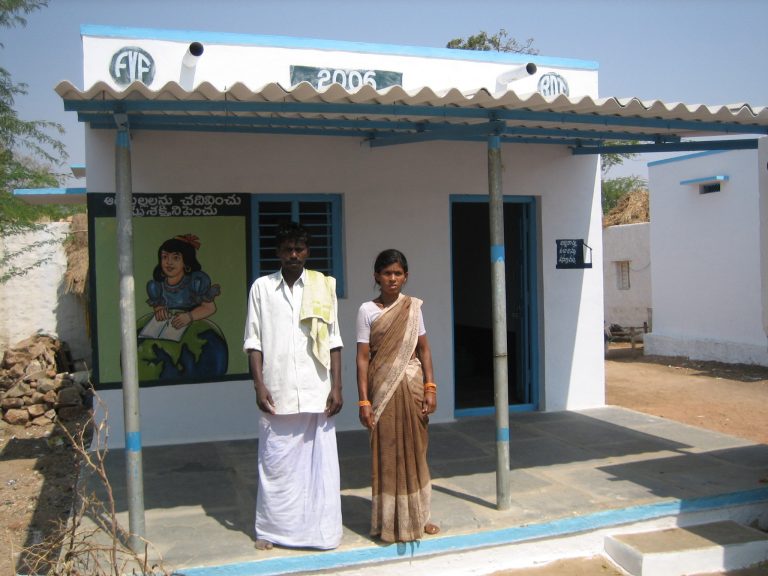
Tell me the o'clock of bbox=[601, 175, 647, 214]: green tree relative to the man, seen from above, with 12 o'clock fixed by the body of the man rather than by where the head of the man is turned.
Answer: The green tree is roughly at 7 o'clock from the man.

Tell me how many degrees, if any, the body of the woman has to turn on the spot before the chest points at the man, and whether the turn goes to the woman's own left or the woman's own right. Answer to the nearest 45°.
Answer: approximately 90° to the woman's own right

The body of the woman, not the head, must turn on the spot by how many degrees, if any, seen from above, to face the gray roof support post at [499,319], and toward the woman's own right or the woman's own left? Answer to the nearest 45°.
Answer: approximately 135° to the woman's own left

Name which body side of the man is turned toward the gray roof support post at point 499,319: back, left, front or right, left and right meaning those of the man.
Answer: left

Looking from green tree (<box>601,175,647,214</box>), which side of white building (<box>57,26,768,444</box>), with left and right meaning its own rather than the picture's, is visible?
back

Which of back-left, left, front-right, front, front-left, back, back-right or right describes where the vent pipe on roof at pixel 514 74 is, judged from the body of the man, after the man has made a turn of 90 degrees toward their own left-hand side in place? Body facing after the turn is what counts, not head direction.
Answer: front-left

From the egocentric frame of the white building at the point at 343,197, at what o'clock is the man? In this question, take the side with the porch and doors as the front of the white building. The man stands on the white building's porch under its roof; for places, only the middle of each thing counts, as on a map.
The man is roughly at 12 o'clock from the white building.

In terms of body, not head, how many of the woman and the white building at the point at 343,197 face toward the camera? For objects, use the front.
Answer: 2

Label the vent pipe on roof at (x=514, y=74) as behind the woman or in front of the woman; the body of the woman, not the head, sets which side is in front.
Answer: behind
